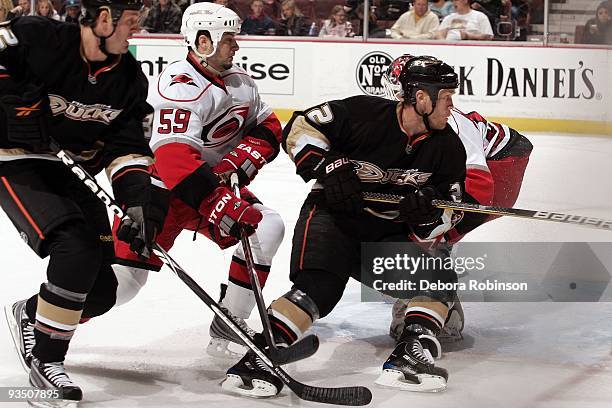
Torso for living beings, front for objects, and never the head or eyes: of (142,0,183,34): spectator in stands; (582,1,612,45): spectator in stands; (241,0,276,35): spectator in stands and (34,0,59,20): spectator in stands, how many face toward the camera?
4

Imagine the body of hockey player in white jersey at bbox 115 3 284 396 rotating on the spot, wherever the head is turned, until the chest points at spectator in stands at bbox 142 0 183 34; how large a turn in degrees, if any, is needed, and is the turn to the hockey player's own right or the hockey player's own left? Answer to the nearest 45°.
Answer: approximately 135° to the hockey player's own left

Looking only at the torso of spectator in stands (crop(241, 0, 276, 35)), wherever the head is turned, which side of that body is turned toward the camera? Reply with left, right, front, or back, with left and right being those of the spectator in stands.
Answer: front

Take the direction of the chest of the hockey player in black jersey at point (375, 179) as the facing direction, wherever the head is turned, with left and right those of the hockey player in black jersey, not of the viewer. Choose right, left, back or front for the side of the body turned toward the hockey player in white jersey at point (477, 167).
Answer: left

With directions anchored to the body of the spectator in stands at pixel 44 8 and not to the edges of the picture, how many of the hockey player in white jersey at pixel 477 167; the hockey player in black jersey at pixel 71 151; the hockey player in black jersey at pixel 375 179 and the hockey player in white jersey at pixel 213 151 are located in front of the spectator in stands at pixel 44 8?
4

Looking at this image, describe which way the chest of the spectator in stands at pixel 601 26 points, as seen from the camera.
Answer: toward the camera

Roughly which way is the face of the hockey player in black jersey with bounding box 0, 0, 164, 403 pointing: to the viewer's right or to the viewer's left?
to the viewer's right

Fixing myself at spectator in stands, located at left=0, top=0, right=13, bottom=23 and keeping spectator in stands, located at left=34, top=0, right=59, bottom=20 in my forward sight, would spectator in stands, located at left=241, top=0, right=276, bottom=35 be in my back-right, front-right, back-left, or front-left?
front-right

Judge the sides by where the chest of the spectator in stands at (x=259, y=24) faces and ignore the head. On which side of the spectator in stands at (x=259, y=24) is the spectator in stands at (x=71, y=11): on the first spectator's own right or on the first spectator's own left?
on the first spectator's own right

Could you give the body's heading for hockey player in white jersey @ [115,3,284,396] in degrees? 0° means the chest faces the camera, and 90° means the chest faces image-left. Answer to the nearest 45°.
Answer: approximately 315°

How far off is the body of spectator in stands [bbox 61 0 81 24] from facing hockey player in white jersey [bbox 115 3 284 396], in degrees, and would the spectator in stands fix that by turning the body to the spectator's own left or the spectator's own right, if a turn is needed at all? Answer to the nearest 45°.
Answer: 0° — they already face them

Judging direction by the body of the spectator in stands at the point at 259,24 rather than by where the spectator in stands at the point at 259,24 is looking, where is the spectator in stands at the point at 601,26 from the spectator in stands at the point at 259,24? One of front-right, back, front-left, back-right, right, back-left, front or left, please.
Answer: front-left

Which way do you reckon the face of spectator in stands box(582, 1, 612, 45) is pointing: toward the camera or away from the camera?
toward the camera

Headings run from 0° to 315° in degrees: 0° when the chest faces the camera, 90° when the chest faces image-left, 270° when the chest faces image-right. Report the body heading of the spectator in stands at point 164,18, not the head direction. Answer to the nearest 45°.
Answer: approximately 0°
